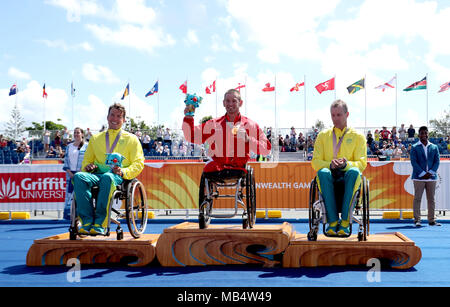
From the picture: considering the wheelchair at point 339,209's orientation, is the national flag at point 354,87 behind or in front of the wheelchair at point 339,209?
behind

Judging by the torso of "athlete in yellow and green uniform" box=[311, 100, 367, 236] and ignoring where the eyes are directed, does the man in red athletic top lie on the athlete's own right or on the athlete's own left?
on the athlete's own right

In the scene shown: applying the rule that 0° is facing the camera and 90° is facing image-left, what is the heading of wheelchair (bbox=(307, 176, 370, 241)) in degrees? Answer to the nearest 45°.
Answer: approximately 0°

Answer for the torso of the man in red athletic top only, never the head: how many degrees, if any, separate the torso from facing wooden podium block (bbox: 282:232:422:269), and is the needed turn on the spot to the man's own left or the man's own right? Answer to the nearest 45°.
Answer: approximately 90° to the man's own left
